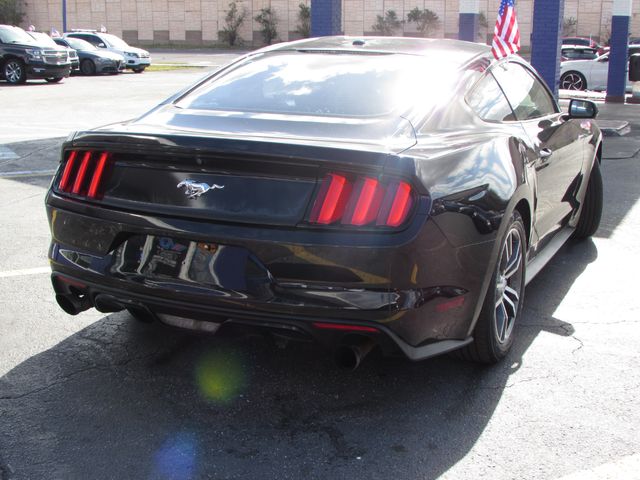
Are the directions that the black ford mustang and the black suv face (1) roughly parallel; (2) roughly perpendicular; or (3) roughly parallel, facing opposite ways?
roughly perpendicular

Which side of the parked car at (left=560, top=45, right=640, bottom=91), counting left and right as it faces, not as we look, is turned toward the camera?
left

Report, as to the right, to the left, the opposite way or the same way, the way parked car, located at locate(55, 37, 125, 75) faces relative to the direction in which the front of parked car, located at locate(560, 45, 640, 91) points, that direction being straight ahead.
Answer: the opposite way

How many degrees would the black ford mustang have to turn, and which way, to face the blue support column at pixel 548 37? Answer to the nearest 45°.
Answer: approximately 45° to its left

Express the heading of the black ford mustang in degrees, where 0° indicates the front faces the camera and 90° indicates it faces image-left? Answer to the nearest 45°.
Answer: approximately 225°

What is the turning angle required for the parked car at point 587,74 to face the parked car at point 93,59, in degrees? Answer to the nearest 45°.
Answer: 0° — it already faces it
